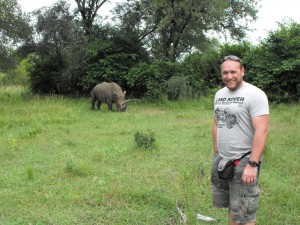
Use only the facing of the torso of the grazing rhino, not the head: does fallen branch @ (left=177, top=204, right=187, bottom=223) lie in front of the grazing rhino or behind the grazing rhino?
in front

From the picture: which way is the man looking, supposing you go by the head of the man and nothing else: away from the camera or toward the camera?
toward the camera

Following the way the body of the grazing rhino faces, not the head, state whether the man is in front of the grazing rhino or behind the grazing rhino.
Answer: in front

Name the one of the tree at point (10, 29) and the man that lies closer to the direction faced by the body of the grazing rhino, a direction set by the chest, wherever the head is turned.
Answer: the man

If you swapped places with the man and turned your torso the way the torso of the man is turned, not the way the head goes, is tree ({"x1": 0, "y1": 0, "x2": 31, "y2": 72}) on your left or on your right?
on your right

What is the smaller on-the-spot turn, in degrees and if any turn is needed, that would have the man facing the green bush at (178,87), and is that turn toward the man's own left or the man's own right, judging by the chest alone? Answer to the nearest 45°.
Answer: approximately 135° to the man's own right

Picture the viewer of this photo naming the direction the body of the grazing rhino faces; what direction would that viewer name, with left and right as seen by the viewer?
facing the viewer and to the right of the viewer

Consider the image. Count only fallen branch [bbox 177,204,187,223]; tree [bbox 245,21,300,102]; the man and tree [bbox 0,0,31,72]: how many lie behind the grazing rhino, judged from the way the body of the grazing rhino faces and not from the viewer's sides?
1

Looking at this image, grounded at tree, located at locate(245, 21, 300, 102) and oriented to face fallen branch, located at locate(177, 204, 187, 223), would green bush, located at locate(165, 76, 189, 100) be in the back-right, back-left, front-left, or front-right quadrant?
front-right

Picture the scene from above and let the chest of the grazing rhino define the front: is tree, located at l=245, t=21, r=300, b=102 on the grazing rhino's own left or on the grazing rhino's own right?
on the grazing rhino's own left

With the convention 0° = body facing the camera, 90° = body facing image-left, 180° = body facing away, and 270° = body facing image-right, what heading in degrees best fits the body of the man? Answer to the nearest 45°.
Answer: approximately 45°

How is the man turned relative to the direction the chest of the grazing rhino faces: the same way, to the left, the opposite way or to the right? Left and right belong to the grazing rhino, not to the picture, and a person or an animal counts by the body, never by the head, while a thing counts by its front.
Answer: to the right

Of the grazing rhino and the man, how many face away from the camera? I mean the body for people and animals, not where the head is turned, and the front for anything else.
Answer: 0

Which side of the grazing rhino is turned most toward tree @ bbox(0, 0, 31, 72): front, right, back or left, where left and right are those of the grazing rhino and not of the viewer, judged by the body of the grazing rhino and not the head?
back

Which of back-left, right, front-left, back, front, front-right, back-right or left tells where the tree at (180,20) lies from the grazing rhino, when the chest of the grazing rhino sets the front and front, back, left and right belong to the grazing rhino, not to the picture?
left

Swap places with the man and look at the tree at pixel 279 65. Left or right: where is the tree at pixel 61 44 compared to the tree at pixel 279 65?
left

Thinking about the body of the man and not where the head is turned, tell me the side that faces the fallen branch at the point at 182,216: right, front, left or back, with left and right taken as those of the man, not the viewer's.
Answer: right

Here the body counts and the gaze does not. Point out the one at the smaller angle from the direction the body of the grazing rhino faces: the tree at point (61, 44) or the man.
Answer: the man
